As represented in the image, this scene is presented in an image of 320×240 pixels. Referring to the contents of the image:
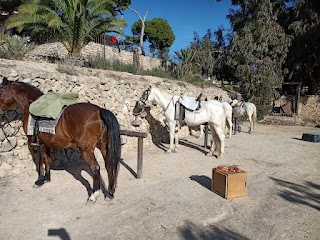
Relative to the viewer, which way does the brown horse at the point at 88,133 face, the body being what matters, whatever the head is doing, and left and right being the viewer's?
facing away from the viewer and to the left of the viewer

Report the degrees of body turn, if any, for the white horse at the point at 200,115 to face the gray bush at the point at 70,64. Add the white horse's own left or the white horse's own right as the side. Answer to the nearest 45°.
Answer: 0° — it already faces it

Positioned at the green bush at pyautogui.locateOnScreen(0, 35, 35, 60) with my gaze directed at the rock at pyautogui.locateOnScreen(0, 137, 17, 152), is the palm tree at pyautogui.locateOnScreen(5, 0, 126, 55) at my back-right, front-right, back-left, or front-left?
back-left

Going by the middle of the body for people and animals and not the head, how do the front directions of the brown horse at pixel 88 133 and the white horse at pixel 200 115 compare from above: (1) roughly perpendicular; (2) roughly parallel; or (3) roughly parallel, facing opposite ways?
roughly parallel

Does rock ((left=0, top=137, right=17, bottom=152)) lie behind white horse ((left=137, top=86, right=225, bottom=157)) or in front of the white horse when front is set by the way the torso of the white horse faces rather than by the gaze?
in front

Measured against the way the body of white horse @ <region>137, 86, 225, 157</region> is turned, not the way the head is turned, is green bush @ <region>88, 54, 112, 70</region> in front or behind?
in front

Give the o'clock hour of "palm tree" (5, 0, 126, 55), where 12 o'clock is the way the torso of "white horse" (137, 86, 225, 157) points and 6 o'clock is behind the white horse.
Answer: The palm tree is roughly at 1 o'clock from the white horse.

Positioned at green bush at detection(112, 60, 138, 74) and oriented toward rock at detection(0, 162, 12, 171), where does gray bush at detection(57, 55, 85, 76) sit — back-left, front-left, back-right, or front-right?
front-right

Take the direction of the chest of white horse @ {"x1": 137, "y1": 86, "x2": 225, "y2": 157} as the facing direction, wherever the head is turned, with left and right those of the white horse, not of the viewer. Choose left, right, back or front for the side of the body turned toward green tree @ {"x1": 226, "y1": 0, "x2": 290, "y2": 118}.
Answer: right

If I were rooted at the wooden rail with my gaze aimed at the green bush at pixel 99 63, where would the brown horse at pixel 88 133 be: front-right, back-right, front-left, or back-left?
back-left

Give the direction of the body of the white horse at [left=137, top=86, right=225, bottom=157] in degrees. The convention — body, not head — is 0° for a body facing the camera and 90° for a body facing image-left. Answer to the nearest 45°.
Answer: approximately 90°

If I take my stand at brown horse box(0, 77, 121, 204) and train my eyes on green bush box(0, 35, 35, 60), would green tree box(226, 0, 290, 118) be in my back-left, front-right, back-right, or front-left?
front-right

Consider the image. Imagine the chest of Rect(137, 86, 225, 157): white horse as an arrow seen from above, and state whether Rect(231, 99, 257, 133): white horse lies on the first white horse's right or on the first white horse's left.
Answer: on the first white horse's right

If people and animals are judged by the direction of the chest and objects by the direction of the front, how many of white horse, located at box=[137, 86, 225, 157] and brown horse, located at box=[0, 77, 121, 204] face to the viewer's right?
0

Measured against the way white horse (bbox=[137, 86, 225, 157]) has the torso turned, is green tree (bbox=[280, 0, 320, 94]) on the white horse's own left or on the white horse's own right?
on the white horse's own right

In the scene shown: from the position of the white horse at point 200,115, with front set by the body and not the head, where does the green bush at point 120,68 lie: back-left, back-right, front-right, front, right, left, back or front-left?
front-right
